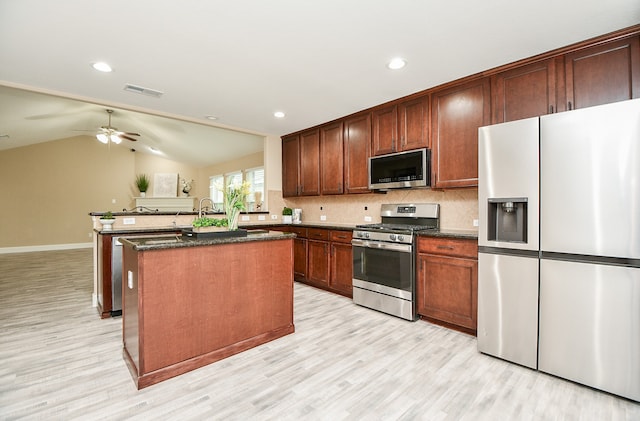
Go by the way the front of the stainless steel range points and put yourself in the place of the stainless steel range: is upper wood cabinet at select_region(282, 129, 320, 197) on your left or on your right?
on your right

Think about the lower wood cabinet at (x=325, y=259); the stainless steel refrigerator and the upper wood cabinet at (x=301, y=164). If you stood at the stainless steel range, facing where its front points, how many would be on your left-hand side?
1

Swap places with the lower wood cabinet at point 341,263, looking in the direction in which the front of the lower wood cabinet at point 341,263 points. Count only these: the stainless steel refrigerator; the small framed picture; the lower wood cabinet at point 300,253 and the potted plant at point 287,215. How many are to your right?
3

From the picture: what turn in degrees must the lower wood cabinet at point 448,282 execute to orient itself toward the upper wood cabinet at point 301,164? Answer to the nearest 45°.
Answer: approximately 90° to its right

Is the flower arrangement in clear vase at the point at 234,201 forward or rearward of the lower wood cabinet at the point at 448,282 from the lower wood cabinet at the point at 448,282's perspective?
forward

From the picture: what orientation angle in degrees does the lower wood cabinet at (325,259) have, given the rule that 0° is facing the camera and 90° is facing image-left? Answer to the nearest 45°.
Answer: approximately 45°

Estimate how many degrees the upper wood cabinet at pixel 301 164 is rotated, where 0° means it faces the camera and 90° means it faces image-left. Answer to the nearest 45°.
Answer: approximately 45°

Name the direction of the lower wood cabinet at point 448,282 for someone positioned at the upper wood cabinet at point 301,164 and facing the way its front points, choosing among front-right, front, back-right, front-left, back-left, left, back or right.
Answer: left

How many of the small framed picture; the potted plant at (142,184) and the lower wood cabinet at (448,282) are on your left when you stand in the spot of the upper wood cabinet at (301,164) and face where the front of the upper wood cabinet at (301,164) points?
1

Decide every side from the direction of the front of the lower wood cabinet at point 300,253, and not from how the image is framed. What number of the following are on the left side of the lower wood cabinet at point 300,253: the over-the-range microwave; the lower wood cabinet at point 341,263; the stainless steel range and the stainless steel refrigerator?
4

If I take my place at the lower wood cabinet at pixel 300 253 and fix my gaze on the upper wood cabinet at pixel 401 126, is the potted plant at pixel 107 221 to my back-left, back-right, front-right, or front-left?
back-right

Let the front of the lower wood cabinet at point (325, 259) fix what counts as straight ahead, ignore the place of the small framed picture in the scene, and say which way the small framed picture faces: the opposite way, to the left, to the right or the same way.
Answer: to the left

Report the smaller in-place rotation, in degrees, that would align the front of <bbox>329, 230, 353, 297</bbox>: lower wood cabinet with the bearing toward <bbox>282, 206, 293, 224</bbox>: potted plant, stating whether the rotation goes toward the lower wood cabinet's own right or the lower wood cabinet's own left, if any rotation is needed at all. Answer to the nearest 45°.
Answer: approximately 90° to the lower wood cabinet's own right
